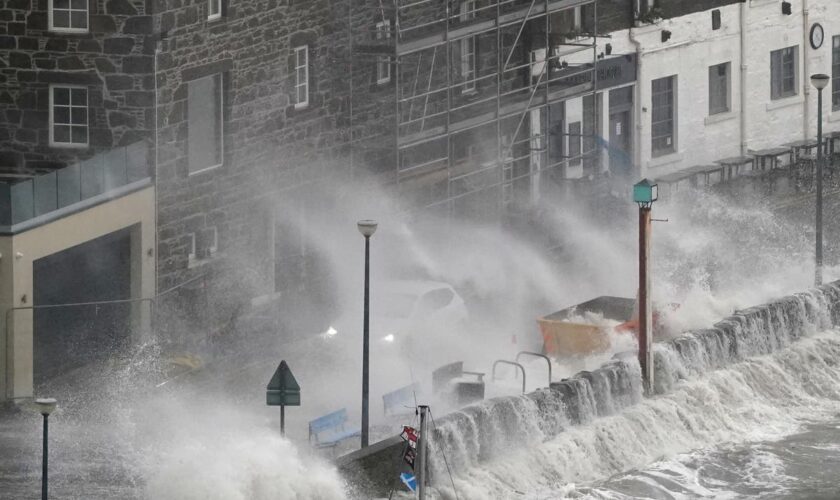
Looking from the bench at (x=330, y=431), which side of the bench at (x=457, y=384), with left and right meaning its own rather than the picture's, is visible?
right

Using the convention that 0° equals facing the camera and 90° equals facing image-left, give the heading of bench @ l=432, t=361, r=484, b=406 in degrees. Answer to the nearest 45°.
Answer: approximately 315°

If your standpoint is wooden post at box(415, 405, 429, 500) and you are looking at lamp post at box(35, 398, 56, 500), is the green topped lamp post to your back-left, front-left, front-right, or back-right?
back-right

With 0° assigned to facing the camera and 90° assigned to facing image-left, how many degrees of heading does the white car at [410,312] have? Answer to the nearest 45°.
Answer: approximately 45°

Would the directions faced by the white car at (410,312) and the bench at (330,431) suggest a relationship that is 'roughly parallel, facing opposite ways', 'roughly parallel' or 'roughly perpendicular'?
roughly perpendicular

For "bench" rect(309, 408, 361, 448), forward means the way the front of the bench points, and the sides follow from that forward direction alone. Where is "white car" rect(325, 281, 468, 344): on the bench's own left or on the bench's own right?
on the bench's own left

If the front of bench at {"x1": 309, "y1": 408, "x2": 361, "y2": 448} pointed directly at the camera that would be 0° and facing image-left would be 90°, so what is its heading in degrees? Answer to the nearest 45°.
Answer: approximately 315°

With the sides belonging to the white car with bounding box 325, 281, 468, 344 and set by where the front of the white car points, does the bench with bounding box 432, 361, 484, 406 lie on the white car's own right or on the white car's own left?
on the white car's own left

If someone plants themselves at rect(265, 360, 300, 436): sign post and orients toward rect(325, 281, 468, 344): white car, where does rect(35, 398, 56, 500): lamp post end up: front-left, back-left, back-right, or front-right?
back-left
